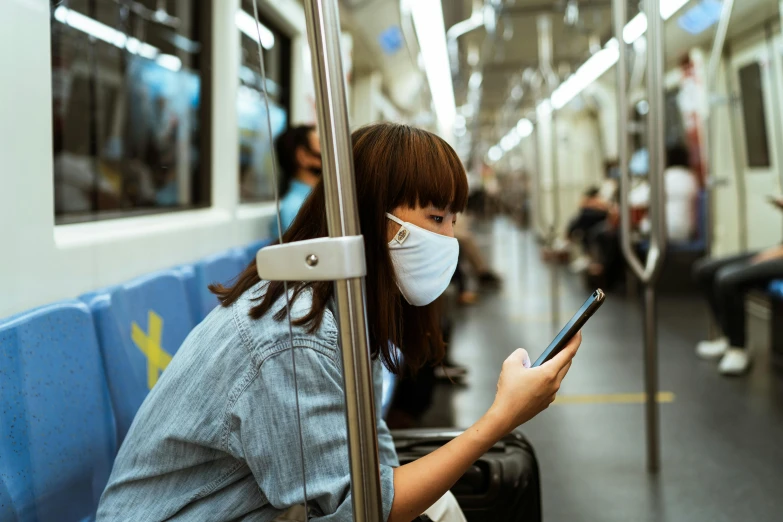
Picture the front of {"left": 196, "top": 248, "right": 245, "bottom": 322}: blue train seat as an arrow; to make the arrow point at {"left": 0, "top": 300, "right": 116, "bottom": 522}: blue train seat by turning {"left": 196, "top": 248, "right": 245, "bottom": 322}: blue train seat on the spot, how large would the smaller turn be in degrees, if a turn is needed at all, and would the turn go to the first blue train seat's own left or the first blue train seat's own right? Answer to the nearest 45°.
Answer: approximately 45° to the first blue train seat's own right

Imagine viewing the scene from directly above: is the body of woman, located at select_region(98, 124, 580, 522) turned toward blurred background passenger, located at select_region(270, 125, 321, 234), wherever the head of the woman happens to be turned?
no

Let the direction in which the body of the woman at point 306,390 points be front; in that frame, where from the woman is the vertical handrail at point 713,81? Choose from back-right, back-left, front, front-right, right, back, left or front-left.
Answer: front-left

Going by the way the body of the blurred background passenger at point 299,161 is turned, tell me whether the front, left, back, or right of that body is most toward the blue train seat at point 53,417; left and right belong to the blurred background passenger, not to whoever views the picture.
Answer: right

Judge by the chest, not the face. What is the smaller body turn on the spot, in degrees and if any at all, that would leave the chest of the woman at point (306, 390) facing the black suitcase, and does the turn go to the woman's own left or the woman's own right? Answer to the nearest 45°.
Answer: approximately 45° to the woman's own left

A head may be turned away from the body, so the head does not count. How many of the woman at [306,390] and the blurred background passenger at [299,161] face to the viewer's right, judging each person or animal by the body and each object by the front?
2

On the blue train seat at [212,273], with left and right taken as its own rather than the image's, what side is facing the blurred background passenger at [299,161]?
left

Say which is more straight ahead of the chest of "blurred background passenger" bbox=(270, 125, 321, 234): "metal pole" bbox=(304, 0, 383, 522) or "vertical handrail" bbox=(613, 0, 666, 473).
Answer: the vertical handrail

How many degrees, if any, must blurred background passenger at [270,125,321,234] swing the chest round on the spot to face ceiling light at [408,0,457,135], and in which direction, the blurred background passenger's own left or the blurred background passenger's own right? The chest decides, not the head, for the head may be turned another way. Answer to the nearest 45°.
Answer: approximately 45° to the blurred background passenger's own left

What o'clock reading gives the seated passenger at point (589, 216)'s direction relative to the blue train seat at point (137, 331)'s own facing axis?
The seated passenger is roughly at 9 o'clock from the blue train seat.

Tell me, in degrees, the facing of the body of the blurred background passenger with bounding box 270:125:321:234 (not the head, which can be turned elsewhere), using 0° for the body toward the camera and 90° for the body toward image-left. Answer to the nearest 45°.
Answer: approximately 270°

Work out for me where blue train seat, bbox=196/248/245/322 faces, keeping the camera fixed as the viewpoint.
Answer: facing the viewer and to the right of the viewer

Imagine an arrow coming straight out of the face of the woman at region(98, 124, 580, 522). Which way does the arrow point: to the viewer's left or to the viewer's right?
to the viewer's right

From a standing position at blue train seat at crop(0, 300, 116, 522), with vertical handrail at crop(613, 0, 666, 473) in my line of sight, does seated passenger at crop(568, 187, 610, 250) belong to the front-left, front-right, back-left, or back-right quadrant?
front-left

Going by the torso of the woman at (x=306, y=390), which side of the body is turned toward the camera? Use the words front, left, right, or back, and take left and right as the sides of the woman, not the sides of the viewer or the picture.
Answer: right

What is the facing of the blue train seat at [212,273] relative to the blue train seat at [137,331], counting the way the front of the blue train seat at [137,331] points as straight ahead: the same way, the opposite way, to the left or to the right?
the same way
